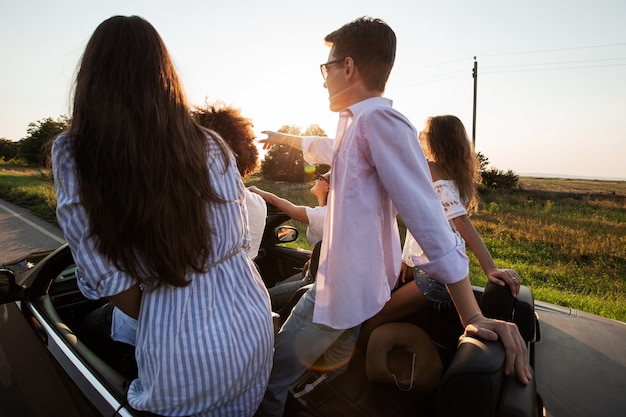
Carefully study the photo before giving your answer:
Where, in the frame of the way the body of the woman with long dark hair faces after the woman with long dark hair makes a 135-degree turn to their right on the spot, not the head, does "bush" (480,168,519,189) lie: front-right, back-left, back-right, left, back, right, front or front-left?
left

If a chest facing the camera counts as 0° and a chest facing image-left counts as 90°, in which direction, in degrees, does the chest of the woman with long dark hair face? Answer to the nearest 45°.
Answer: approximately 180°

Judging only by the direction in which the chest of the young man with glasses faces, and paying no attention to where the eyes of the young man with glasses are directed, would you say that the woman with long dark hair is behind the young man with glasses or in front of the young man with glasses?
in front

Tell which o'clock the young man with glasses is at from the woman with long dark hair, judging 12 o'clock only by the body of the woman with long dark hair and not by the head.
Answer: The young man with glasses is roughly at 3 o'clock from the woman with long dark hair.

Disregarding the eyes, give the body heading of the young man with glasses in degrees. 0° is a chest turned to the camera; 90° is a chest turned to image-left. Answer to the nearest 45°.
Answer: approximately 90°

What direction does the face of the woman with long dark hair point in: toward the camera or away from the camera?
away from the camera
